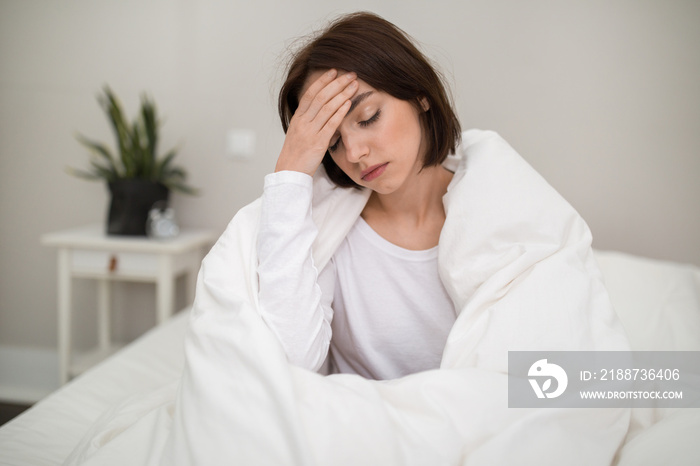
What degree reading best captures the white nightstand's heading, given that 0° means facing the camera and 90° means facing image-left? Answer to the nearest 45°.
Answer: approximately 0°

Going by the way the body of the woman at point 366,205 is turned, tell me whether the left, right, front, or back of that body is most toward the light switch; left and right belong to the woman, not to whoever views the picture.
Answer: back

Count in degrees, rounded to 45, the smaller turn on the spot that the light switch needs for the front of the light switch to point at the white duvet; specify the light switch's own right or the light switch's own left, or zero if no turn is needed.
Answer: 0° — it already faces it

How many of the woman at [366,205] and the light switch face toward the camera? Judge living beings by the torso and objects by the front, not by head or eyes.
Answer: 2
